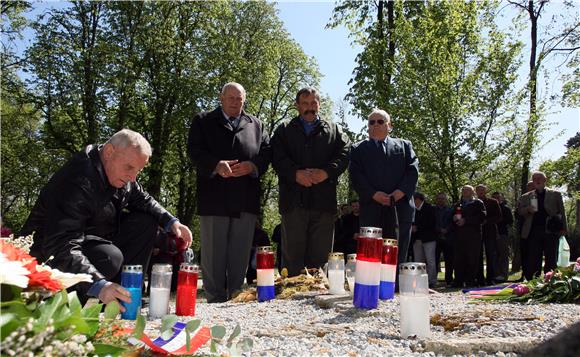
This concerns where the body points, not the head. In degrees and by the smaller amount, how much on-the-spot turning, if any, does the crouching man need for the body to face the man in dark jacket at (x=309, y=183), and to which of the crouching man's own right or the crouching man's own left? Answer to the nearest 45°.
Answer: approximately 90° to the crouching man's own left

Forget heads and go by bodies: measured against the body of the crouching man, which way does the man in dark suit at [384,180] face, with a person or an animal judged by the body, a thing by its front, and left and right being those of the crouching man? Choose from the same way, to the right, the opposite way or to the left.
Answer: to the right

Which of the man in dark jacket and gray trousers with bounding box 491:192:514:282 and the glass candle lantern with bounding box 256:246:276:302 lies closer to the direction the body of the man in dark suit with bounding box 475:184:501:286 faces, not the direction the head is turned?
the glass candle lantern

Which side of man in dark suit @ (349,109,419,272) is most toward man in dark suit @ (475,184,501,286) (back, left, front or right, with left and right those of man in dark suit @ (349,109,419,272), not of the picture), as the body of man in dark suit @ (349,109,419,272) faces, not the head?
back

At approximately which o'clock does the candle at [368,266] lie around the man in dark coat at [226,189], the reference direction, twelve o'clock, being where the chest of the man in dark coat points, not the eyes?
The candle is roughly at 11 o'clock from the man in dark coat.
